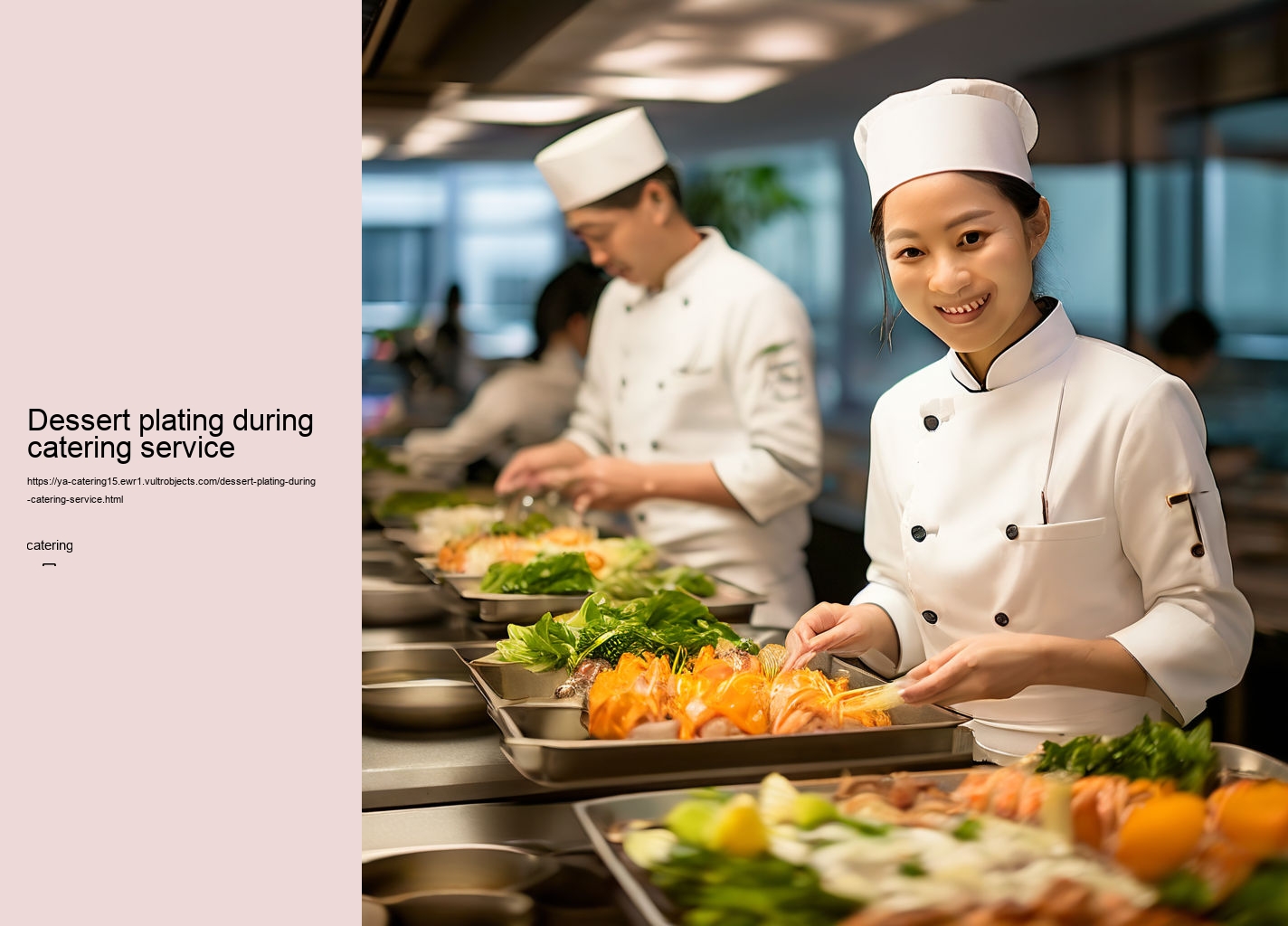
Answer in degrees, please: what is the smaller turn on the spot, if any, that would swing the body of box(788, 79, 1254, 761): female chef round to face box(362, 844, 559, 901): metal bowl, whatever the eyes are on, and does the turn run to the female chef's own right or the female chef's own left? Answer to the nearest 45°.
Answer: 0° — they already face it

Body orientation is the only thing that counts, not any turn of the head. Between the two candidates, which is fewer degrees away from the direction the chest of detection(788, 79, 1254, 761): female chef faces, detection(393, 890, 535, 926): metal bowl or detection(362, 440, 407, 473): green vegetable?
the metal bowl

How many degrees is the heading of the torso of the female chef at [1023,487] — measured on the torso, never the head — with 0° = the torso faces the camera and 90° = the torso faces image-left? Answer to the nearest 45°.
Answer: approximately 45°

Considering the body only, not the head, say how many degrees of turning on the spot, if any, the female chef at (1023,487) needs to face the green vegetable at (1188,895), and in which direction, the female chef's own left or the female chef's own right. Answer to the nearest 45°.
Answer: approximately 45° to the female chef's own left

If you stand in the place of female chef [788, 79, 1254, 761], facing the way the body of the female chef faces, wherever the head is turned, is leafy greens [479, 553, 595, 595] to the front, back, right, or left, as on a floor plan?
right
